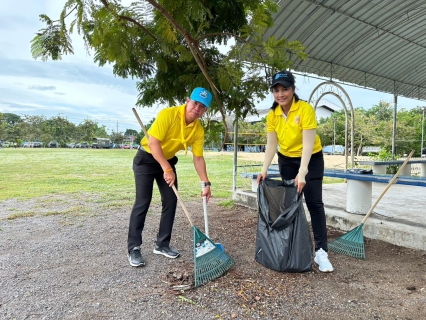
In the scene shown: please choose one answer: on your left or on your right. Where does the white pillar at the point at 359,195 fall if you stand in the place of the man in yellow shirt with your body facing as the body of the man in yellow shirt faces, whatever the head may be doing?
on your left

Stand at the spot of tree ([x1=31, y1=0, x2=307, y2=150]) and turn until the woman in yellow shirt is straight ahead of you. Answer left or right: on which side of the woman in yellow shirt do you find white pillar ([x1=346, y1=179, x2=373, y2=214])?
left

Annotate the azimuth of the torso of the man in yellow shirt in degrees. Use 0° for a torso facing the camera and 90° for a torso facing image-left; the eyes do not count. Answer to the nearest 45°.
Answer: approximately 315°
